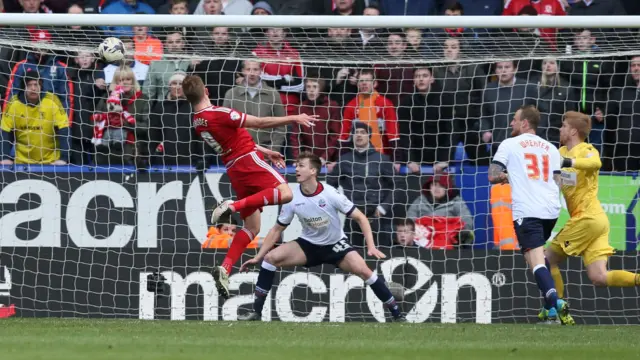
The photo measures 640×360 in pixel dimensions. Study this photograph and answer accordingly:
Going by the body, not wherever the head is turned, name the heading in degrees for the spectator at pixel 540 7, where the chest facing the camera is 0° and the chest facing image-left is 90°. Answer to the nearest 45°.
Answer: approximately 0°

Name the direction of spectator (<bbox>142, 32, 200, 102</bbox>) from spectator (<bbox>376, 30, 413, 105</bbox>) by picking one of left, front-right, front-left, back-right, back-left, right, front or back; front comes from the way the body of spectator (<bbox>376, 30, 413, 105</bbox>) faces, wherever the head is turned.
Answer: right

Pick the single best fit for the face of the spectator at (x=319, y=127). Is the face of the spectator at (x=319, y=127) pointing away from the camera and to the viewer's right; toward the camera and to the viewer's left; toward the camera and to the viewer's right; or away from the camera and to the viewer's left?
toward the camera and to the viewer's left

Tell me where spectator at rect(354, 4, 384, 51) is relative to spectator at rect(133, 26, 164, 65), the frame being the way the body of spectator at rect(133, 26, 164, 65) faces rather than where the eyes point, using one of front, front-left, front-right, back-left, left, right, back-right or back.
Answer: left

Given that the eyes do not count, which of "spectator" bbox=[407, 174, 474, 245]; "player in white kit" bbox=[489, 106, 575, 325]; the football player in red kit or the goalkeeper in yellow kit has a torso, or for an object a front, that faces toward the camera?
the spectator

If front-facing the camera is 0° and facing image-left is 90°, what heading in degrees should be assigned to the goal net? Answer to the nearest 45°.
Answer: approximately 0°

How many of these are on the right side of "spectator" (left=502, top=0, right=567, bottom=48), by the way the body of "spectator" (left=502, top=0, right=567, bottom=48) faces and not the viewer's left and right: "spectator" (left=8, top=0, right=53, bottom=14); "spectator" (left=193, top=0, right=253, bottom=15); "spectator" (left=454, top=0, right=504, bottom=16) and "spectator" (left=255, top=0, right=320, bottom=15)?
4

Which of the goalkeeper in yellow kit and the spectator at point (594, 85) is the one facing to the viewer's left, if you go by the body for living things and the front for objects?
the goalkeeper in yellow kit

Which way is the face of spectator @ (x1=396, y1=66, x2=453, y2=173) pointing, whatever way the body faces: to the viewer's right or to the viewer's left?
to the viewer's left

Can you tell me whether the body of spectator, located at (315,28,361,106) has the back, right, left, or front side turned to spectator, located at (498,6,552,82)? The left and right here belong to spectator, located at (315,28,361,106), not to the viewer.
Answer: left
